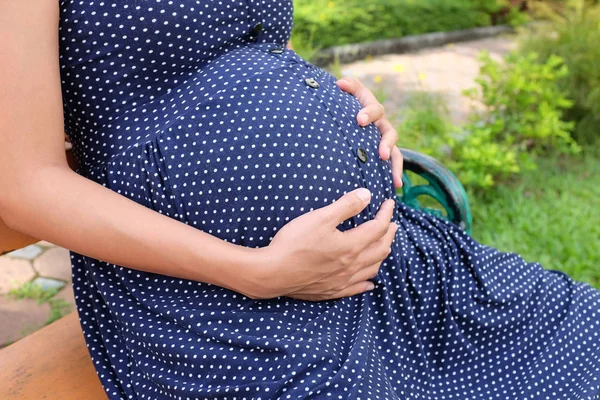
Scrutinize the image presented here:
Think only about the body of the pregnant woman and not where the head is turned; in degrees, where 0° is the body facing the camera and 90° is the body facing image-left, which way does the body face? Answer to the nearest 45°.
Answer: approximately 315°
